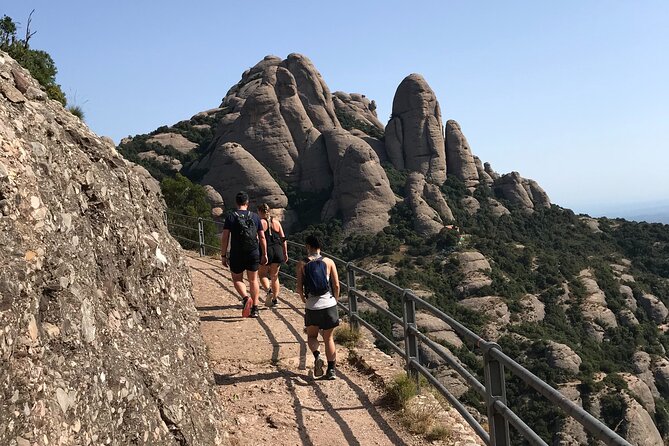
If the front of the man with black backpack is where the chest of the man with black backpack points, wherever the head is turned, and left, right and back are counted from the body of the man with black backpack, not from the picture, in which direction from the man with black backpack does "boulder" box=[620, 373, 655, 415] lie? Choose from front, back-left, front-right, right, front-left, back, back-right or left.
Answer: front-right

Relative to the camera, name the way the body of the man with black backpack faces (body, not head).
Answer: away from the camera

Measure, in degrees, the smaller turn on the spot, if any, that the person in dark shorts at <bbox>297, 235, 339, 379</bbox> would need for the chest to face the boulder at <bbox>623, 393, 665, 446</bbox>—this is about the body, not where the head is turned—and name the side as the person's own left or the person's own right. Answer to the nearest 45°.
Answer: approximately 45° to the person's own right

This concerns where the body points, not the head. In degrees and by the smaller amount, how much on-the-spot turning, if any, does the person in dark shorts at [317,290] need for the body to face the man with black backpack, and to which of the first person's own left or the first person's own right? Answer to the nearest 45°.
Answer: approximately 45° to the first person's own left

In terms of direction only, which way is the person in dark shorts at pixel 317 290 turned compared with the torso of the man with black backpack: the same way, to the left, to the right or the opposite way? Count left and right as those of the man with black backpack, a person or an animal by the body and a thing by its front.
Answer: the same way

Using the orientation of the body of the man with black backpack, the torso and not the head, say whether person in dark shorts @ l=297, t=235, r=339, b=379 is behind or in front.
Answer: behind

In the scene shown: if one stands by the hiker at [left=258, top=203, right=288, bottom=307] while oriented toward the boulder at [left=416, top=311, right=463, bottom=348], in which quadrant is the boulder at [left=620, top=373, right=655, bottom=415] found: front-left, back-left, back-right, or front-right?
front-right

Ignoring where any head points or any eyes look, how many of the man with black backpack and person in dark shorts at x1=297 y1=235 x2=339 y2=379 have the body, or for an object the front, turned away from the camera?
2

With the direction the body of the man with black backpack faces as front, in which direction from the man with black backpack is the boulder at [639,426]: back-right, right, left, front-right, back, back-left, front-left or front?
front-right

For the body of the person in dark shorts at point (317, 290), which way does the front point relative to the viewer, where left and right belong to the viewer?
facing away from the viewer

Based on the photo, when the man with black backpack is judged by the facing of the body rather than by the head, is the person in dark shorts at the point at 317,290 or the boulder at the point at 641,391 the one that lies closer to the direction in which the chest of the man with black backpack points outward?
the boulder
